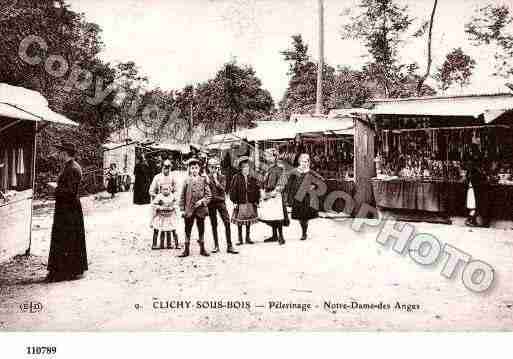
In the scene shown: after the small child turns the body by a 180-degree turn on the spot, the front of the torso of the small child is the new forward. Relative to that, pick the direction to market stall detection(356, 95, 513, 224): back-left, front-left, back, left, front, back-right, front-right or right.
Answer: right

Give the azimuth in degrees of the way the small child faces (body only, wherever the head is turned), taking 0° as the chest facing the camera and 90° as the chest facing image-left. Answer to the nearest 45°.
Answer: approximately 0°

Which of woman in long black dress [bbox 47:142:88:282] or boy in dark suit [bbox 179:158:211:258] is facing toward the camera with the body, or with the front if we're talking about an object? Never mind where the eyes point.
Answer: the boy in dark suit

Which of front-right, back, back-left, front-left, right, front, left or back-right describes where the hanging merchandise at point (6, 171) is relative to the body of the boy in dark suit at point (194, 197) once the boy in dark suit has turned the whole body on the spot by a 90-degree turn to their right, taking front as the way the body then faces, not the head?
front

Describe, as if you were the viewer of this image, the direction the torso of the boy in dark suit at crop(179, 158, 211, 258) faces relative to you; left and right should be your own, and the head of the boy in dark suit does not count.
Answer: facing the viewer

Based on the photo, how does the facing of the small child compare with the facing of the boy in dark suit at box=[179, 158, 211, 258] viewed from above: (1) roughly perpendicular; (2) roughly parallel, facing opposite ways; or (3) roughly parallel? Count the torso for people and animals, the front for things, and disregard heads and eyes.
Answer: roughly parallel
